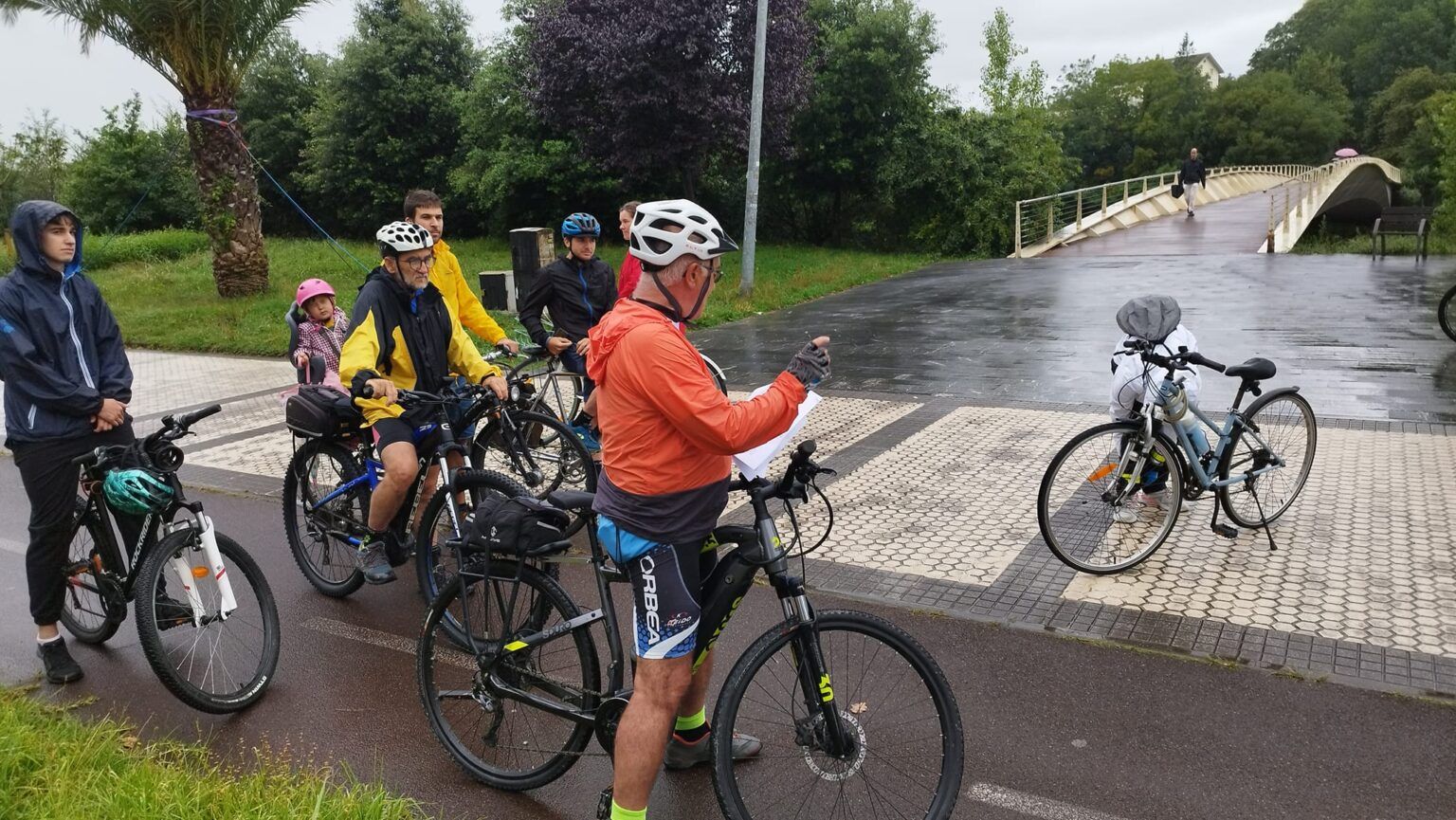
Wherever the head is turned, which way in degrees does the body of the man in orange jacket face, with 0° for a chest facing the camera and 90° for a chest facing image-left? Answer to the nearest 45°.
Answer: approximately 270°

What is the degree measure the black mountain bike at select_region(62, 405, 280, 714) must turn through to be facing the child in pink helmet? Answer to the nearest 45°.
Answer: approximately 135° to its left

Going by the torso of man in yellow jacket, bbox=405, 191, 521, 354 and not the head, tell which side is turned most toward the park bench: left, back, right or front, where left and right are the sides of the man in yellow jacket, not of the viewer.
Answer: left

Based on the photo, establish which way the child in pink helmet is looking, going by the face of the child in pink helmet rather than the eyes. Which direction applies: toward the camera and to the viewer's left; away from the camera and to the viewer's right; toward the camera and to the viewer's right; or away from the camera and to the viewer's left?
toward the camera and to the viewer's right

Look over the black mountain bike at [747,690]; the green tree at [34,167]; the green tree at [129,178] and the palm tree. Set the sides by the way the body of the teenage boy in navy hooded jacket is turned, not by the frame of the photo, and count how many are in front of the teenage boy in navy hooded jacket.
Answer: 1

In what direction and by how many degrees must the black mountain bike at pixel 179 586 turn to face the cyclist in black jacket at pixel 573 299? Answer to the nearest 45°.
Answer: approximately 90° to its left

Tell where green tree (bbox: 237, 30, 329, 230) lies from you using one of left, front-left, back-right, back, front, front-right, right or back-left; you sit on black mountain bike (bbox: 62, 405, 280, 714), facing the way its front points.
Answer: back-left

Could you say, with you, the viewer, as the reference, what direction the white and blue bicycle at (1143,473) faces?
facing the viewer and to the left of the viewer

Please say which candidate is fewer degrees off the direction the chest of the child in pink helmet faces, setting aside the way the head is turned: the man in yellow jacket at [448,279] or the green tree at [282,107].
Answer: the man in yellow jacket

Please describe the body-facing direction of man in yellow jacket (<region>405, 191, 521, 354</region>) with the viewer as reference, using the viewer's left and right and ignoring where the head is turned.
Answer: facing the viewer and to the right of the viewer

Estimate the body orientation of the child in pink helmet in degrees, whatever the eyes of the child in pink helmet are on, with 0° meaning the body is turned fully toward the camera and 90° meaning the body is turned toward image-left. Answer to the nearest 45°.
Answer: approximately 315°

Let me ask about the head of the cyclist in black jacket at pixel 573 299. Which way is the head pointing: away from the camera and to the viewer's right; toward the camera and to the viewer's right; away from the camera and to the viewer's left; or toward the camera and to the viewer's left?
toward the camera and to the viewer's right
